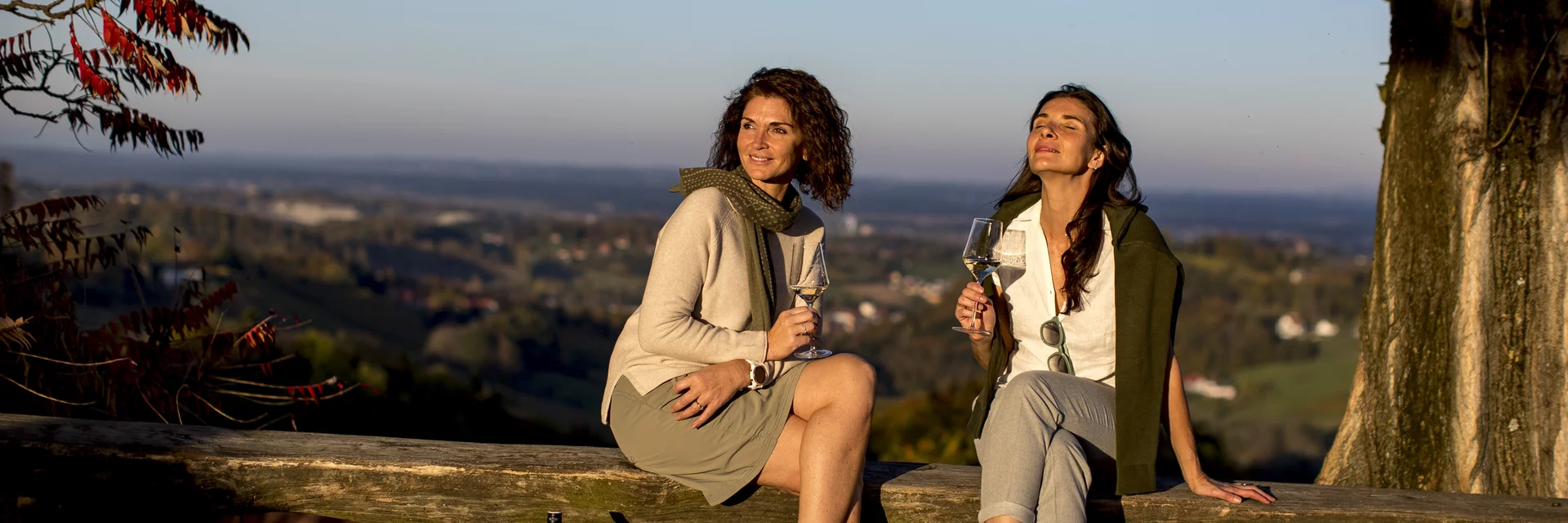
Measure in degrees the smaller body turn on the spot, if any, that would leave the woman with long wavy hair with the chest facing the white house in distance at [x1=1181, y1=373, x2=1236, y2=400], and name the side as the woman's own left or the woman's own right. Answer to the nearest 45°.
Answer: approximately 135° to the woman's own right

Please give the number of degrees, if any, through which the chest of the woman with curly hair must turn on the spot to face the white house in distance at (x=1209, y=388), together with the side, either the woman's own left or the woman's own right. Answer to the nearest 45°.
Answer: approximately 90° to the woman's own left

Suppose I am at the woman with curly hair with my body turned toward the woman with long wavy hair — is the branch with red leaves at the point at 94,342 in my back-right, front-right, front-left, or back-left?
back-left

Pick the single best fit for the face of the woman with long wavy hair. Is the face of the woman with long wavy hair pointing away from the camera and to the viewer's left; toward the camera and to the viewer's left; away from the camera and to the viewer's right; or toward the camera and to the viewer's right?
toward the camera and to the viewer's left

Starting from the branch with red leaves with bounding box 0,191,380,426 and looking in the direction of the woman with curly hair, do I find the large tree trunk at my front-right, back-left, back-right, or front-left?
front-left

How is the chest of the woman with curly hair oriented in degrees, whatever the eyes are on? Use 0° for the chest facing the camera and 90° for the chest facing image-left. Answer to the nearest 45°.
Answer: approximately 315°

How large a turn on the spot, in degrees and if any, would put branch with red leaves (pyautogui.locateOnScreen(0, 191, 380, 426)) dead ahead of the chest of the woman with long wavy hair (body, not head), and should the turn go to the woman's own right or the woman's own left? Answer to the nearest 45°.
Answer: approximately 45° to the woman's own right

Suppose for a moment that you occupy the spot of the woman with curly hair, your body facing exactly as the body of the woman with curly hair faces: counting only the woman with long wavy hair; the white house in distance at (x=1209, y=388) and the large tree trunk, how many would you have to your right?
0

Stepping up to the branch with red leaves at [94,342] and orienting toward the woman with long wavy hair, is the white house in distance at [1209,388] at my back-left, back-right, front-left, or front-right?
front-left

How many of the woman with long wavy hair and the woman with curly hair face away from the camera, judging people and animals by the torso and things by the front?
0
